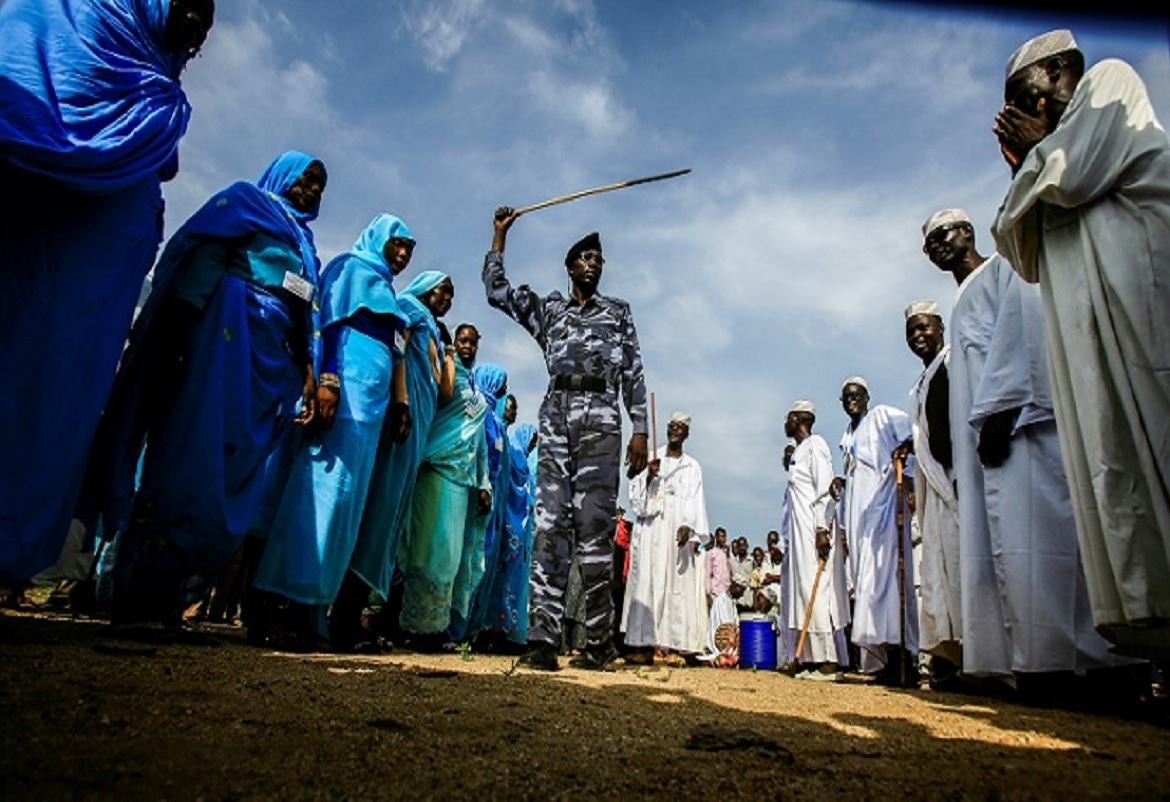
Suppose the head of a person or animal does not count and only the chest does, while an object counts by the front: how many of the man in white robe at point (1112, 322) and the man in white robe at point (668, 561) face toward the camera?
1

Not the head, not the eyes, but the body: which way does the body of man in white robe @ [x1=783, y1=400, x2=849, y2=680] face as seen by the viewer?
to the viewer's left

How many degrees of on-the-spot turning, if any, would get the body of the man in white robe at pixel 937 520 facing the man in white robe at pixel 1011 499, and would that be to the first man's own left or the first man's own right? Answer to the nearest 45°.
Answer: approximately 45° to the first man's own left

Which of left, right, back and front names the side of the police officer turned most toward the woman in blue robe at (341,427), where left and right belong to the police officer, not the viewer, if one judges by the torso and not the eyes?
right

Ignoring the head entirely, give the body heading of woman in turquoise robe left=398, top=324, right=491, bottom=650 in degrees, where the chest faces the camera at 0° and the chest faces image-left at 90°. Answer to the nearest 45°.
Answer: approximately 315°

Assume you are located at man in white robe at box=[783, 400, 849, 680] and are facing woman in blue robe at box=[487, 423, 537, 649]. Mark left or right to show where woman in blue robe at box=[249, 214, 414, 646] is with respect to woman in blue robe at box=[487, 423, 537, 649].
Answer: left

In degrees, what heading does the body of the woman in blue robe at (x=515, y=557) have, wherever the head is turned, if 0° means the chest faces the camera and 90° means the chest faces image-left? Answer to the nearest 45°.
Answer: approximately 270°

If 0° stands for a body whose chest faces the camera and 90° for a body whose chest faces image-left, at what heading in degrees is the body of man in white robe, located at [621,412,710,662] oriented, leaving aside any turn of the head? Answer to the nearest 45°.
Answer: approximately 0°

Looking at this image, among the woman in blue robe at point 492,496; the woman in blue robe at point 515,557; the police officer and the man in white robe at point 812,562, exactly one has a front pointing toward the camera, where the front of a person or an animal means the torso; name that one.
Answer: the police officer

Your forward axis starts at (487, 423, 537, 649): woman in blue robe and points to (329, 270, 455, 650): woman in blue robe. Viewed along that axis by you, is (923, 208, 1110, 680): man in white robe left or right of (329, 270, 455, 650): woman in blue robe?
left
